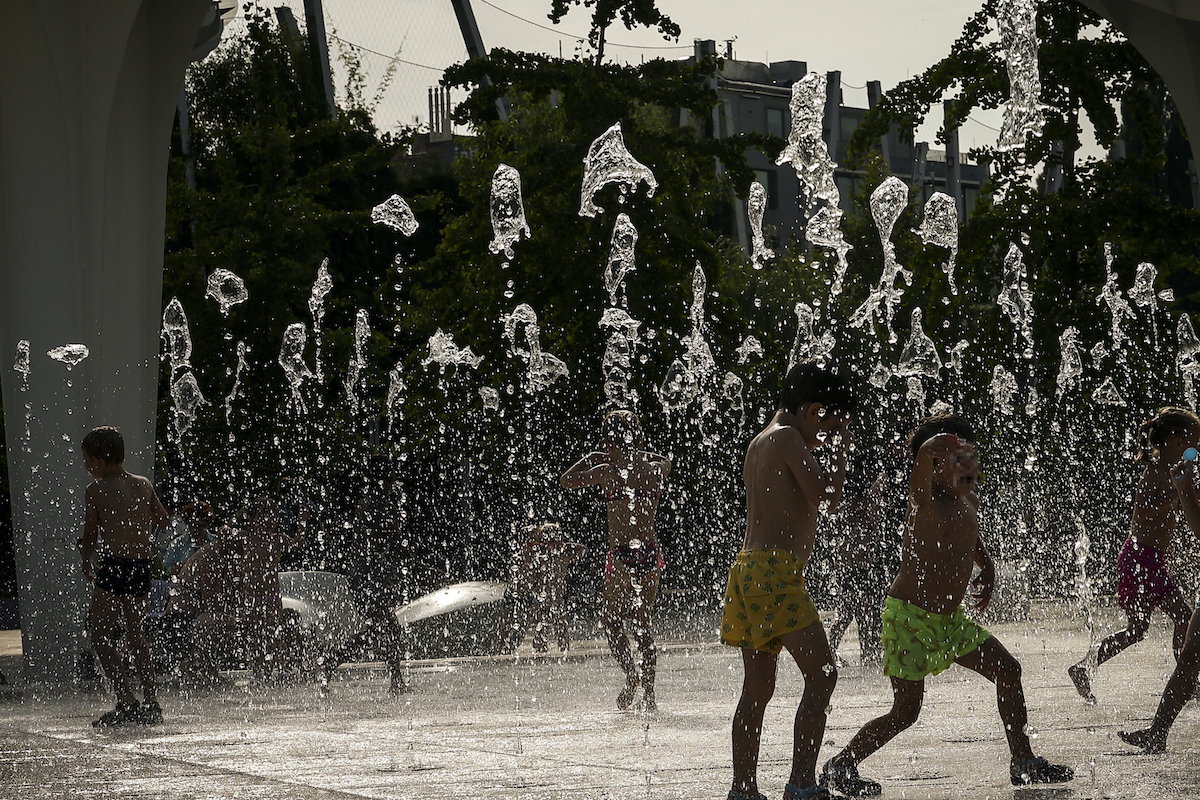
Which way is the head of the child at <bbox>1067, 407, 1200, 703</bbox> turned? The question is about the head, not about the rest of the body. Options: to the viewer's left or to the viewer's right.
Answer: to the viewer's right

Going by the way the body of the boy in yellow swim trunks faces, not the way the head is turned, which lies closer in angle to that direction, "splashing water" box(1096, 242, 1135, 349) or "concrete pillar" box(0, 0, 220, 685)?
the splashing water

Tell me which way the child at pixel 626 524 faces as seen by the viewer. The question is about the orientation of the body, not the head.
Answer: toward the camera

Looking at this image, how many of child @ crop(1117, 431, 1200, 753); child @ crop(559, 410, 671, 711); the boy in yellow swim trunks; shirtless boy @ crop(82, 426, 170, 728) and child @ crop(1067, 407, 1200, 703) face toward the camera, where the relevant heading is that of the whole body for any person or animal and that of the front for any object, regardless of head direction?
1

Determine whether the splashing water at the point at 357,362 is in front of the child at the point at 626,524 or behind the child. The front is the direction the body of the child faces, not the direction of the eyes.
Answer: behind

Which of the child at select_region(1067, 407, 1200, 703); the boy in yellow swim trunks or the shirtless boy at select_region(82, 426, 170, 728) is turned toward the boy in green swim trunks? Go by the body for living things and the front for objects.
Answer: the boy in yellow swim trunks

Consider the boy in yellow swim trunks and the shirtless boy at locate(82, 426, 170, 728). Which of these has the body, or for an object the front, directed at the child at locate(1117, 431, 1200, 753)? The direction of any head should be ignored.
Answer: the boy in yellow swim trunks

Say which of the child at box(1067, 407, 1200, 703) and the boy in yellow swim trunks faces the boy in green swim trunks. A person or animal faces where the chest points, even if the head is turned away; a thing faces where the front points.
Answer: the boy in yellow swim trunks

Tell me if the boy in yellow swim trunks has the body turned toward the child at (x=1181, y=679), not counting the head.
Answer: yes

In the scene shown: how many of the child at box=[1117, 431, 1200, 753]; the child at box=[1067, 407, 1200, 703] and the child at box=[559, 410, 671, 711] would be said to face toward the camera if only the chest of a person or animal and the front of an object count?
1
